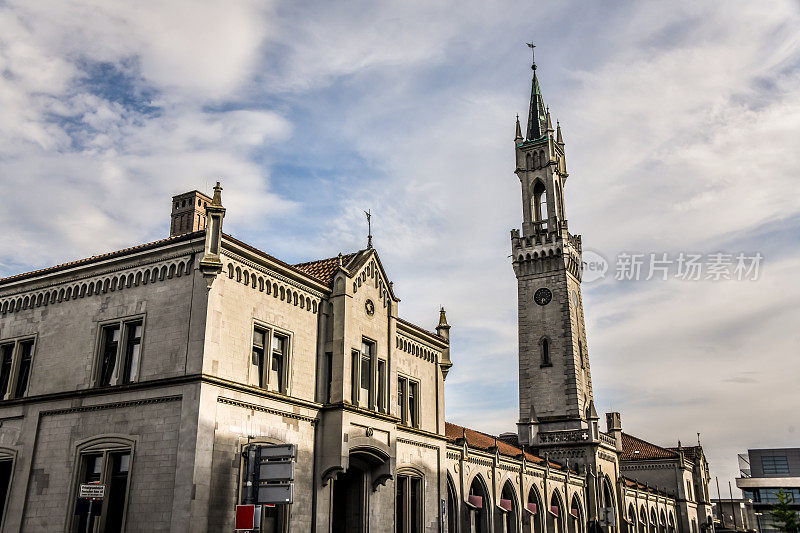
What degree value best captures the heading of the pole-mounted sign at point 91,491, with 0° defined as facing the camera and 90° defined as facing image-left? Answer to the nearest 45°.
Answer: approximately 0°
